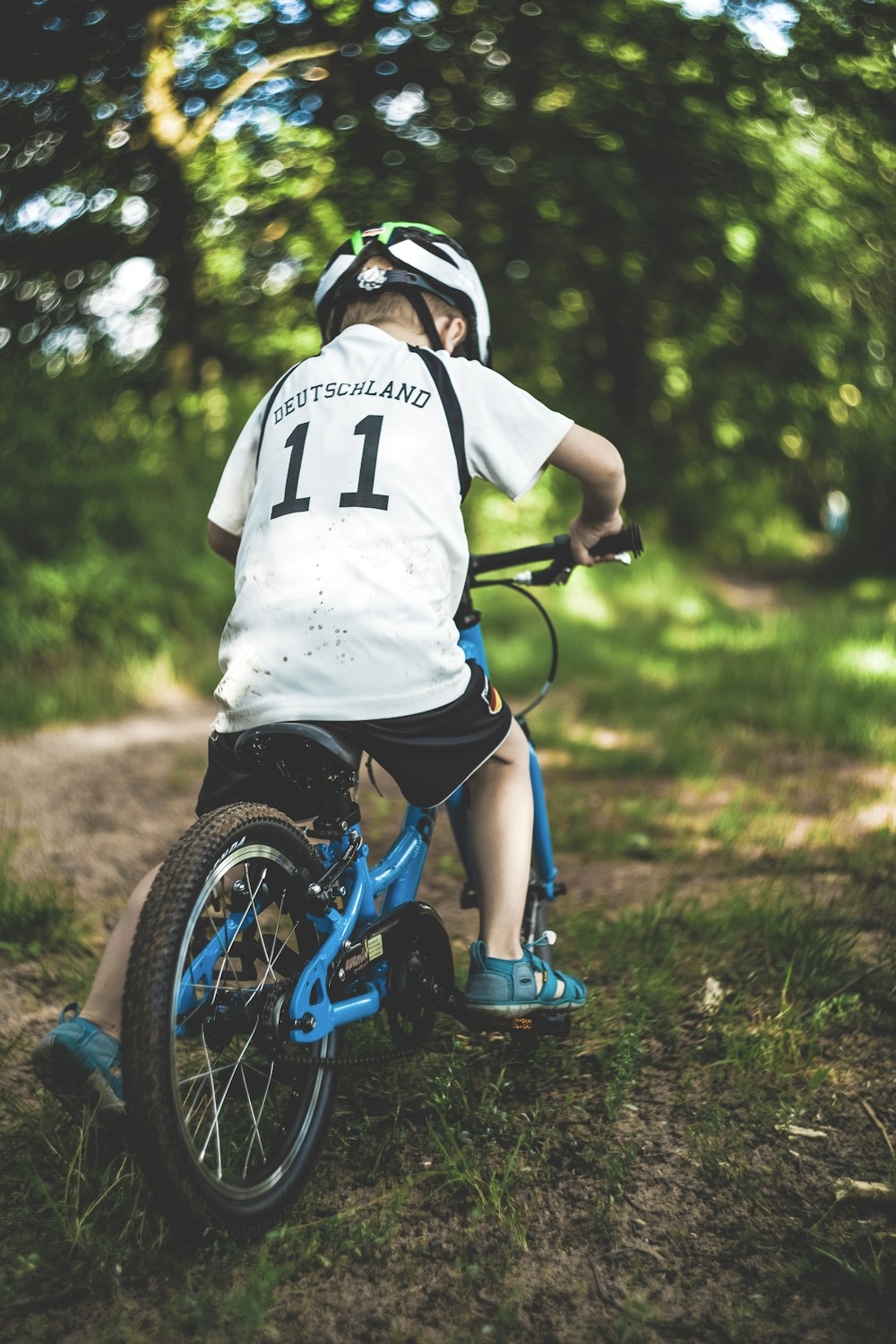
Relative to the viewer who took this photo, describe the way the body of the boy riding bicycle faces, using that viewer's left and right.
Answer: facing away from the viewer and to the right of the viewer

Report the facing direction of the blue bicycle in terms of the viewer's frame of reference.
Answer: facing away from the viewer and to the right of the viewer
